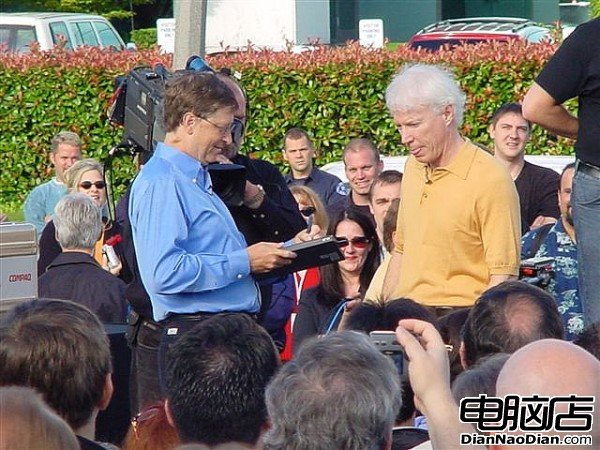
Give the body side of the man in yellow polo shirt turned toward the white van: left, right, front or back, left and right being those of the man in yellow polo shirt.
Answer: right

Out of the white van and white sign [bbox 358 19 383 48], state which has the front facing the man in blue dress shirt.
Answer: the white sign

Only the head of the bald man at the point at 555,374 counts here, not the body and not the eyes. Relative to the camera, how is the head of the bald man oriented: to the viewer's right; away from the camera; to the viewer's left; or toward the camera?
away from the camera

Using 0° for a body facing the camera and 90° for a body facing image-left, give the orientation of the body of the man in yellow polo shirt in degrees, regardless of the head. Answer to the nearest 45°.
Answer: approximately 45°

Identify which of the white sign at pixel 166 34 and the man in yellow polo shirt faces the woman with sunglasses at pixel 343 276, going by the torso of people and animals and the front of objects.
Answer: the white sign

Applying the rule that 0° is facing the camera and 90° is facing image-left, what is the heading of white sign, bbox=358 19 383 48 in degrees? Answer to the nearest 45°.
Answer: approximately 0°

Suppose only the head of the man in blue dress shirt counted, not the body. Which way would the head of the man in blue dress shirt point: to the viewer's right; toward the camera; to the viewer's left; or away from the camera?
to the viewer's right
